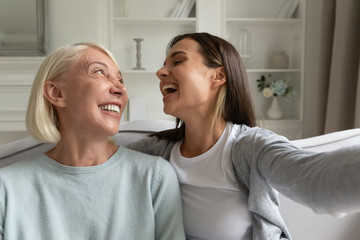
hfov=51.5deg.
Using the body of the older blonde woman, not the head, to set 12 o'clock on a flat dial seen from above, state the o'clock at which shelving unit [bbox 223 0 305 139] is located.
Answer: The shelving unit is roughly at 7 o'clock from the older blonde woman.

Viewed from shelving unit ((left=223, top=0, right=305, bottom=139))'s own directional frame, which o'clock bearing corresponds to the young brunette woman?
The young brunette woman is roughly at 12 o'clock from the shelving unit.

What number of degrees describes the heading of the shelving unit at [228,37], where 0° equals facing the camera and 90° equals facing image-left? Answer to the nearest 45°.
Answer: approximately 0°

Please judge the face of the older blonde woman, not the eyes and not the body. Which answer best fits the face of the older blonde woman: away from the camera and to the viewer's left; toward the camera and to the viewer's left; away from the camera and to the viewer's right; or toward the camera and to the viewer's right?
toward the camera and to the viewer's right

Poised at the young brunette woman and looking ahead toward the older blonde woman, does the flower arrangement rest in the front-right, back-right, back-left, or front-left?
back-right

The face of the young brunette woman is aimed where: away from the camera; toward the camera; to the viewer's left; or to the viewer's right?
to the viewer's left

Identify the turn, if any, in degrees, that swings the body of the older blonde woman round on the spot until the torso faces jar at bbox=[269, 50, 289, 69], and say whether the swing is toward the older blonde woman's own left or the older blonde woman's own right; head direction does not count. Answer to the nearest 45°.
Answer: approximately 135° to the older blonde woman's own left

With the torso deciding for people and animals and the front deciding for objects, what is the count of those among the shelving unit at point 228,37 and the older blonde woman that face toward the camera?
2

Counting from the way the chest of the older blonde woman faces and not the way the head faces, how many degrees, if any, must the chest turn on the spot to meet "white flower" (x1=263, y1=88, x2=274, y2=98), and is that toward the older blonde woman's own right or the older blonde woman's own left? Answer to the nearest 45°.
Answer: approximately 135° to the older blonde woman's own left

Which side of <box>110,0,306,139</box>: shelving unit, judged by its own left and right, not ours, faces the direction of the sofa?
front

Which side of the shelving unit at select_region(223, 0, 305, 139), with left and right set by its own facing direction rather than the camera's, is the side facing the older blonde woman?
front
